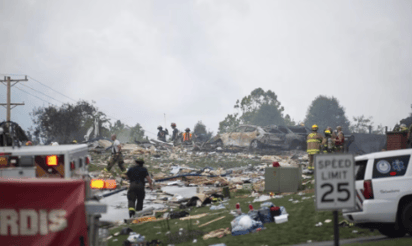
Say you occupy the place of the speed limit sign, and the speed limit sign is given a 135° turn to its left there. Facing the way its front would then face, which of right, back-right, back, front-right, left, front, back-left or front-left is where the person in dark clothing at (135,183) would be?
left

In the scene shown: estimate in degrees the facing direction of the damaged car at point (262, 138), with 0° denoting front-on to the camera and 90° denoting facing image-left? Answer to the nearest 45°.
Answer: approximately 90°

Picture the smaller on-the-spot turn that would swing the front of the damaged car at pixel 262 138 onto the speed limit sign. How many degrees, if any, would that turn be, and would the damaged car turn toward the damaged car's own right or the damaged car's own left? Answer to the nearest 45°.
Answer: approximately 90° to the damaged car's own left

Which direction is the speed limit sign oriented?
toward the camera

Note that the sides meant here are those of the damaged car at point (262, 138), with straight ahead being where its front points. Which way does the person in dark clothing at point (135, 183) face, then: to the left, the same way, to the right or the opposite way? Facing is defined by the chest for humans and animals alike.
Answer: to the right

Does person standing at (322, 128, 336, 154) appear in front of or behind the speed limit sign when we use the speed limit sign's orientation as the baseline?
behind

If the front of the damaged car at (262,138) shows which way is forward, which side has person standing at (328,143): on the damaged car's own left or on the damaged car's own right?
on the damaged car's own left

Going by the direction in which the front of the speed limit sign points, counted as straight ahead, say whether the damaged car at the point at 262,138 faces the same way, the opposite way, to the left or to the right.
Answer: to the right

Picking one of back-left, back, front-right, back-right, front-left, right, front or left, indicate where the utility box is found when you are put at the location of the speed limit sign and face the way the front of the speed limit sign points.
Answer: back

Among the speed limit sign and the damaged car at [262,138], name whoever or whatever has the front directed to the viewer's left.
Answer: the damaged car

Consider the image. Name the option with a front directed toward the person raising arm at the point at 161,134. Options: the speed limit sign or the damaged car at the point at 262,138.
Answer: the damaged car

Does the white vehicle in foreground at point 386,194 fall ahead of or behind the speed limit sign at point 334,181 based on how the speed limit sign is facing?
behind

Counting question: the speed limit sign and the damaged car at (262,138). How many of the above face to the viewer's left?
1

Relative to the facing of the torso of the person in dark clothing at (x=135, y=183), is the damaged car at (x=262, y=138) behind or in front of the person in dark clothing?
in front

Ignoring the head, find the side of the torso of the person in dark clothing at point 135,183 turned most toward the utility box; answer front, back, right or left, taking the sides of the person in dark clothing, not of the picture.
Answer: right

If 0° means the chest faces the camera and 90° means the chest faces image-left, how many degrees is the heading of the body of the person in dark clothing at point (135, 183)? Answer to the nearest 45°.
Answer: approximately 180°
